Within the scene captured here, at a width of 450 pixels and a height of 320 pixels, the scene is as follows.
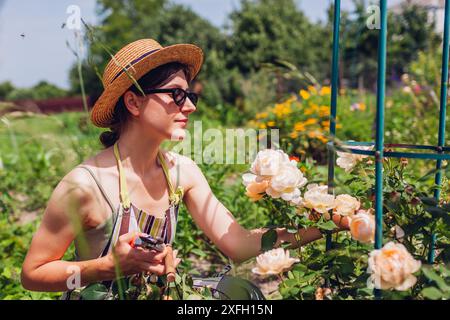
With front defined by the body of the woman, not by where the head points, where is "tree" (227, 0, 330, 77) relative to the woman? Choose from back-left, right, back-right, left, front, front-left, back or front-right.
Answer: back-left

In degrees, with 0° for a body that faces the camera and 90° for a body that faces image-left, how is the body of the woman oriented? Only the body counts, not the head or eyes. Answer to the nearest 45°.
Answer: approximately 315°

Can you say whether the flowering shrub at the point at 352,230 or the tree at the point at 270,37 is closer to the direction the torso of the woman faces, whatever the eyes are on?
the flowering shrub
